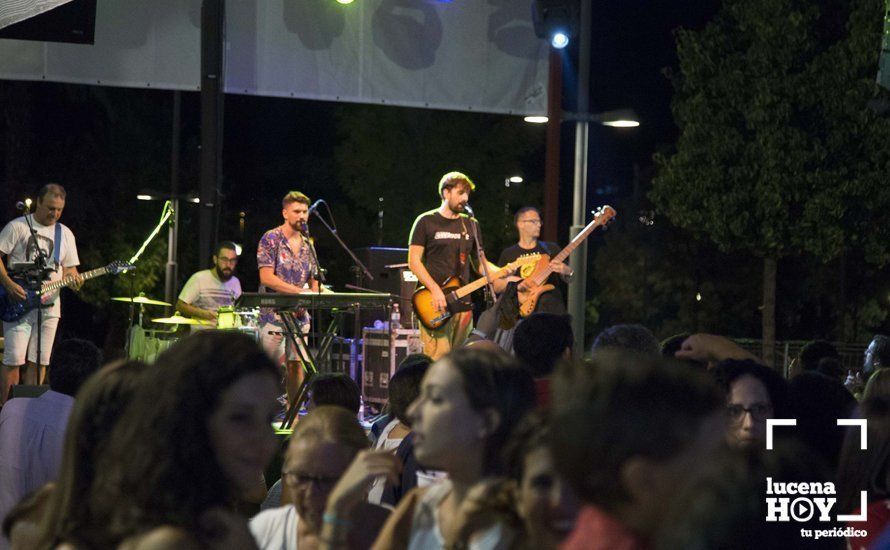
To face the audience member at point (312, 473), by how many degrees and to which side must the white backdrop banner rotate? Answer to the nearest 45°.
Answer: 0° — it already faces them

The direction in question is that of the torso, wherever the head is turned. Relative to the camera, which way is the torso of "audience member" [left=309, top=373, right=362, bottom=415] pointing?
away from the camera

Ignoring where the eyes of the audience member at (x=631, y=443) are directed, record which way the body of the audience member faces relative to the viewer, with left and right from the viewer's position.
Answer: facing away from the viewer and to the right of the viewer

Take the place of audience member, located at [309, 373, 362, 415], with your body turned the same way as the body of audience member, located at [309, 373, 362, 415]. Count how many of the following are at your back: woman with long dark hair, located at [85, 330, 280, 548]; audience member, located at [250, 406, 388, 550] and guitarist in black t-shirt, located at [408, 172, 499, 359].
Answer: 2

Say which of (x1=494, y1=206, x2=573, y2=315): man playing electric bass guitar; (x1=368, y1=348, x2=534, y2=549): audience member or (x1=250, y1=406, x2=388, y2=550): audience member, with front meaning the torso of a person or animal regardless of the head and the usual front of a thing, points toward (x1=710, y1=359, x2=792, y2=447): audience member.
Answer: the man playing electric bass guitar

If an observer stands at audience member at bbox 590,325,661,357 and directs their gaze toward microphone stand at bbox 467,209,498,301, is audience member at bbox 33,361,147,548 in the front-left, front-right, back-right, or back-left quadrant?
back-left

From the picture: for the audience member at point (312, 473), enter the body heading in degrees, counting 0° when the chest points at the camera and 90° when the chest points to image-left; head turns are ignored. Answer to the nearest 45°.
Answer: approximately 45°

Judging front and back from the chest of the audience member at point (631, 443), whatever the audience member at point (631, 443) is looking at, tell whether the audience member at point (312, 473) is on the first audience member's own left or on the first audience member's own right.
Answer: on the first audience member's own left

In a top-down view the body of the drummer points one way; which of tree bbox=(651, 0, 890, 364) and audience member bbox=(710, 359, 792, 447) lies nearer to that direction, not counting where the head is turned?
the audience member

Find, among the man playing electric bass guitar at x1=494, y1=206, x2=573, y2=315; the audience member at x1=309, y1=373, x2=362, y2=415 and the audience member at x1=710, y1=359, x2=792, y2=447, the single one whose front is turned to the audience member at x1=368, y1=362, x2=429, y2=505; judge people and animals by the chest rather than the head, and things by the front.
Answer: the man playing electric bass guitar

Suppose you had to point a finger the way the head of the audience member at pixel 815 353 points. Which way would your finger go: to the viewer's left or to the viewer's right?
to the viewer's left
